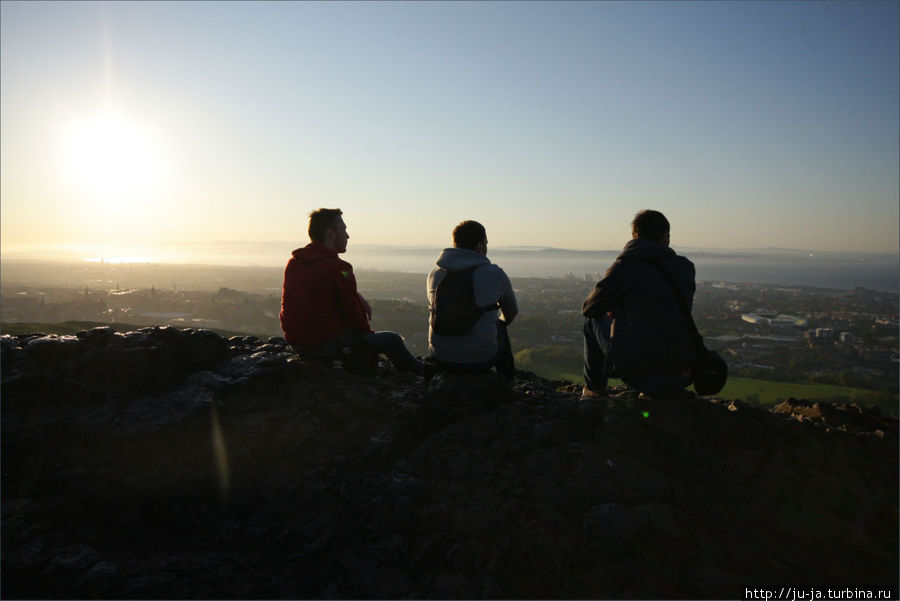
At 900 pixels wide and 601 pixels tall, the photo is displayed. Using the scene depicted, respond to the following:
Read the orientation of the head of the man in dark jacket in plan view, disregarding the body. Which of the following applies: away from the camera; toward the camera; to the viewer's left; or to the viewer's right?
away from the camera

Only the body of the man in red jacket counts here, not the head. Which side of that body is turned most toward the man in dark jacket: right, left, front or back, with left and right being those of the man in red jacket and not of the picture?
right

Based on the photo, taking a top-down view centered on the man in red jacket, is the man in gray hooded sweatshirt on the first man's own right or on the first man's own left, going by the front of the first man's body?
on the first man's own right

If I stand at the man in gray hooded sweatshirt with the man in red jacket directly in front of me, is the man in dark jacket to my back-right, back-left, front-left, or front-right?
back-left

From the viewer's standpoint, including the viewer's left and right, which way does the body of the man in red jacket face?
facing away from the viewer and to the right of the viewer

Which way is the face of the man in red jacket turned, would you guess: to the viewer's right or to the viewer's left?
to the viewer's right

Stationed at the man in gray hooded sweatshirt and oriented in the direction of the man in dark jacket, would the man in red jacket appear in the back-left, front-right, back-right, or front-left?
back-right
